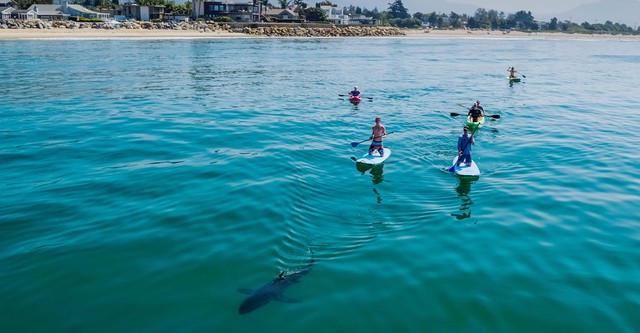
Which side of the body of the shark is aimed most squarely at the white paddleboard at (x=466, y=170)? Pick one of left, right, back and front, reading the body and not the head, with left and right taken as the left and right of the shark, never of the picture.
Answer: back

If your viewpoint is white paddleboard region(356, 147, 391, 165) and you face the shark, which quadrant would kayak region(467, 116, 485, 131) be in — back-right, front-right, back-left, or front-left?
back-left

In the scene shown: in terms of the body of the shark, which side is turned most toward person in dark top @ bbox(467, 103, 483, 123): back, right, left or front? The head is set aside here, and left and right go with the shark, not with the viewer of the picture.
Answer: back

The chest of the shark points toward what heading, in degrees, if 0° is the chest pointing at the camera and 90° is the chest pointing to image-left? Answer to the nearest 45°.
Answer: approximately 45°

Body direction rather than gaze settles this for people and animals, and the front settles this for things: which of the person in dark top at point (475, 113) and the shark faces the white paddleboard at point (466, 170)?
the person in dark top

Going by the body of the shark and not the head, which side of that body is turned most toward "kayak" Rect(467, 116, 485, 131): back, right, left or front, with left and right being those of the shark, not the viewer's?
back

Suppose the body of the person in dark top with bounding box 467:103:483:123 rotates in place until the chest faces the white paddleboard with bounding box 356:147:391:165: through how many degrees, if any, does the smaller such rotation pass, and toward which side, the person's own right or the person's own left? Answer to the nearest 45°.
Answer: approximately 45° to the person's own right

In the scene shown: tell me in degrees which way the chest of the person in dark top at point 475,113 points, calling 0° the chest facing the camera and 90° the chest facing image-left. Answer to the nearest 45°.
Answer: approximately 0°
